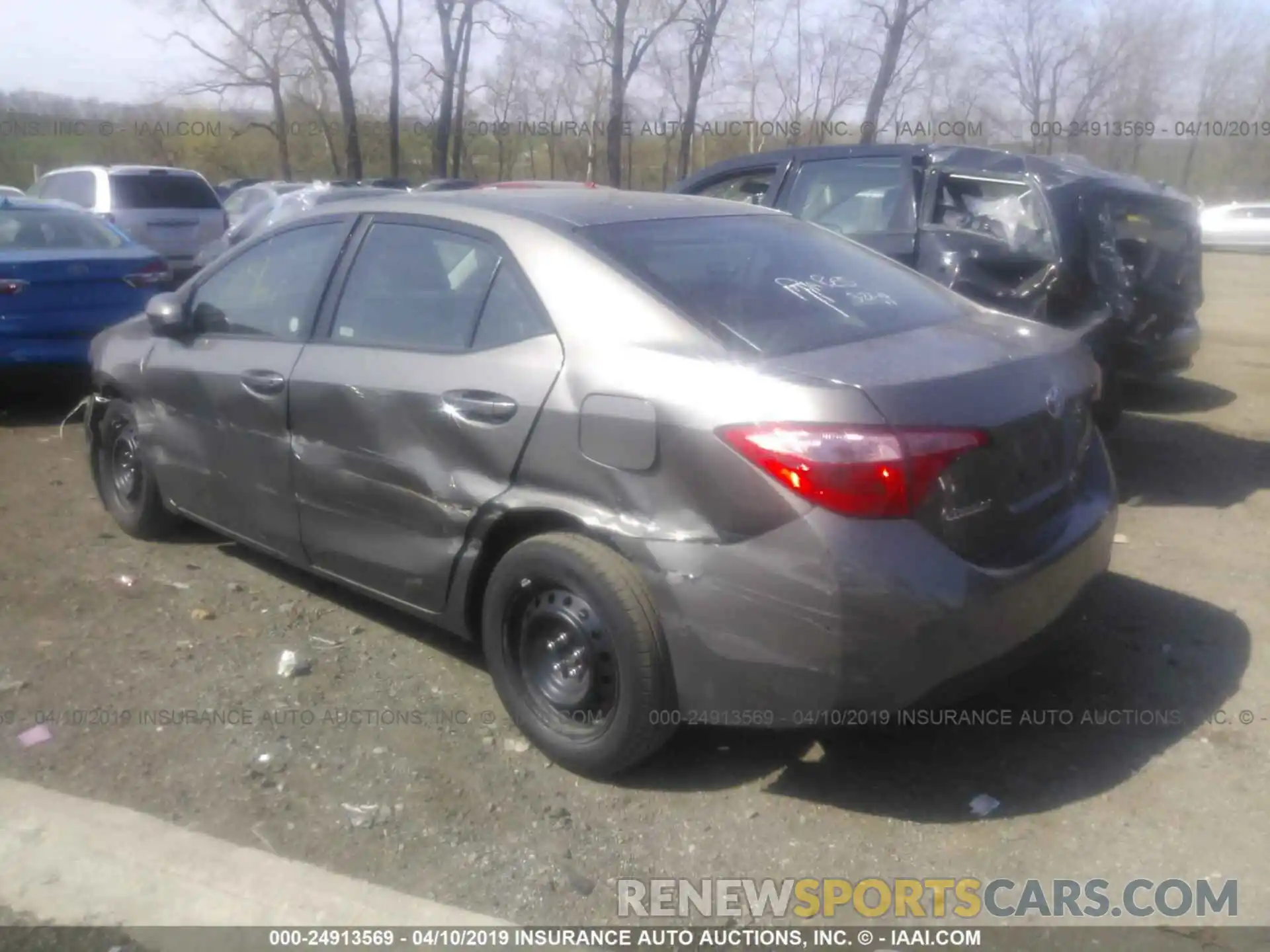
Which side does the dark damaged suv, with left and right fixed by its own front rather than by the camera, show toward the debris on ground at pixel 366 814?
left

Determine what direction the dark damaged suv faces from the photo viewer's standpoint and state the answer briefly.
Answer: facing away from the viewer and to the left of the viewer

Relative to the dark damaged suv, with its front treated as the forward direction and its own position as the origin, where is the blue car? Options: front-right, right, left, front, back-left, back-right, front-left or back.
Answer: front-left

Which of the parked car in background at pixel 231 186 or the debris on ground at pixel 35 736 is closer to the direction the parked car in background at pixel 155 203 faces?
the parked car in background

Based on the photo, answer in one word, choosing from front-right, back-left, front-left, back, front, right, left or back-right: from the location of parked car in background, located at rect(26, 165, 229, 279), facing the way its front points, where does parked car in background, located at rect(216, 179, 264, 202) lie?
front-right

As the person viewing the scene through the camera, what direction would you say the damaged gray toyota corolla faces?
facing away from the viewer and to the left of the viewer

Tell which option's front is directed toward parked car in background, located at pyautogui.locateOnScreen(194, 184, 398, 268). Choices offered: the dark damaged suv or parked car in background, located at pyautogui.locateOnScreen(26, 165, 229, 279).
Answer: the dark damaged suv

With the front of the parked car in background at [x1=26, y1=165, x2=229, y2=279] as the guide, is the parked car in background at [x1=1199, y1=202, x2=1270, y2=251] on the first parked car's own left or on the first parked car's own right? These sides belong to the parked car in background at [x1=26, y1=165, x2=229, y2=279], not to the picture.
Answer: on the first parked car's own right

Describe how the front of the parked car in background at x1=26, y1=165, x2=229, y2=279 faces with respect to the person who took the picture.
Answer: facing away from the viewer and to the left of the viewer

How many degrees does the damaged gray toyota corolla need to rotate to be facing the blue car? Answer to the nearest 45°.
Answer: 0° — it already faces it

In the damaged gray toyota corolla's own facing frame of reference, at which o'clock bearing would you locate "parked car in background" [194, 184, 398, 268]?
The parked car in background is roughly at 1 o'clock from the damaged gray toyota corolla.

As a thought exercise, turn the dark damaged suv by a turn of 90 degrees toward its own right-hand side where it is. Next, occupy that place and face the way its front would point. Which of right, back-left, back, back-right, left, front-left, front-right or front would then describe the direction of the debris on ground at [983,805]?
back-right

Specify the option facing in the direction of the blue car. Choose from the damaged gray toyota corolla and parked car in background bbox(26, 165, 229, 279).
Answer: the damaged gray toyota corolla
